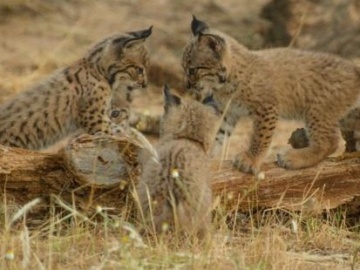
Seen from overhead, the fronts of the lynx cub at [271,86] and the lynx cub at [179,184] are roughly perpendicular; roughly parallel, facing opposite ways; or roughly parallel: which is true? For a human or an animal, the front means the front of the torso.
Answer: roughly perpendicular

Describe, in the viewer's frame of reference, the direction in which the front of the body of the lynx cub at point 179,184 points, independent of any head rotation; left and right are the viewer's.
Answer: facing away from the viewer

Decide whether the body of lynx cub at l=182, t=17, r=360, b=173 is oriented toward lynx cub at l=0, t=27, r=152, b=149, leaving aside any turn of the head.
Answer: yes

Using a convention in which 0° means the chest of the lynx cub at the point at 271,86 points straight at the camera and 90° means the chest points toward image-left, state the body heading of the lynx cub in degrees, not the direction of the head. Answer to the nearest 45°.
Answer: approximately 90°

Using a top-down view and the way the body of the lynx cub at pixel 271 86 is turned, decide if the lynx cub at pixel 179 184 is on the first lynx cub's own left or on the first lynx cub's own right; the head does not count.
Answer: on the first lynx cub's own left

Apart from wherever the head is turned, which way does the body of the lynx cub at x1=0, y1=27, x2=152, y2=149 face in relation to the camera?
to the viewer's right

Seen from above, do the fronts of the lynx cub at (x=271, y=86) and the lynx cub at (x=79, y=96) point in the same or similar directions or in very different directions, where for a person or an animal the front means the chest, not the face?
very different directions
